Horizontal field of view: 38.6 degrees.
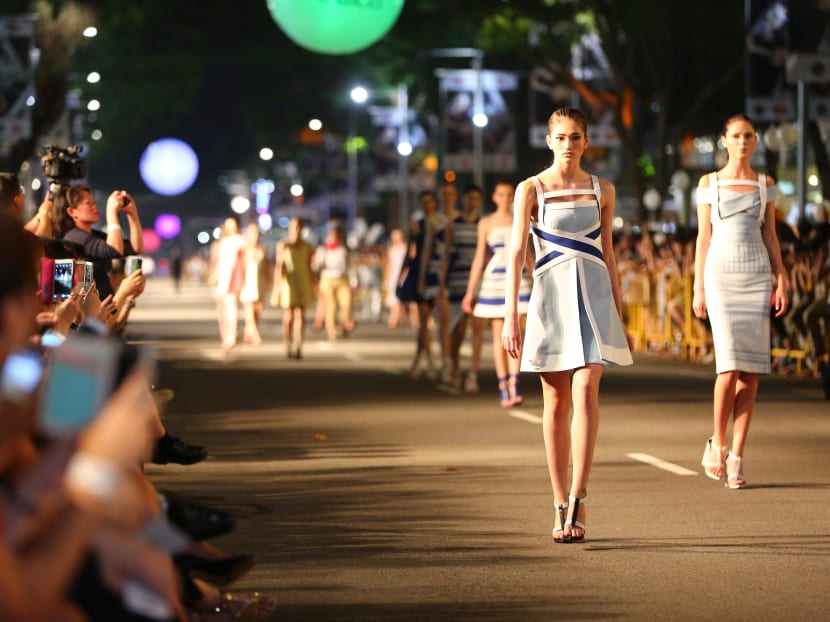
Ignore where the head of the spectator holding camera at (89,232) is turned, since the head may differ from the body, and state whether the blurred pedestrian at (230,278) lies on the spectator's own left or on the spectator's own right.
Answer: on the spectator's own left

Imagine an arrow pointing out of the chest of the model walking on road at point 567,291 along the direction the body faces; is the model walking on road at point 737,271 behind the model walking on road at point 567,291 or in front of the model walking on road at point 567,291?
behind

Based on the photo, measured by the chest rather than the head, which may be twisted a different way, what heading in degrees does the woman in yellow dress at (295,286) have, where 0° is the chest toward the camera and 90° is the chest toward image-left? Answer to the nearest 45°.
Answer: approximately 0°

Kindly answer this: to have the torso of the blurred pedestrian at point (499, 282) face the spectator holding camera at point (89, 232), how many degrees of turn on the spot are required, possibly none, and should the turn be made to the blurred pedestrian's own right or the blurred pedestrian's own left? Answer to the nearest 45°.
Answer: approximately 45° to the blurred pedestrian's own right

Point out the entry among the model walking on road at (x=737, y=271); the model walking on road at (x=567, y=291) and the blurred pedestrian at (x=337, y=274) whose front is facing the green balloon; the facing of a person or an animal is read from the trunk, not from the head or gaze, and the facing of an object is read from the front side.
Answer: the blurred pedestrian

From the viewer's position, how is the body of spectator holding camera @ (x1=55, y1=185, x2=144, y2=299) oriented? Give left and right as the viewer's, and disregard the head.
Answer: facing to the right of the viewer
